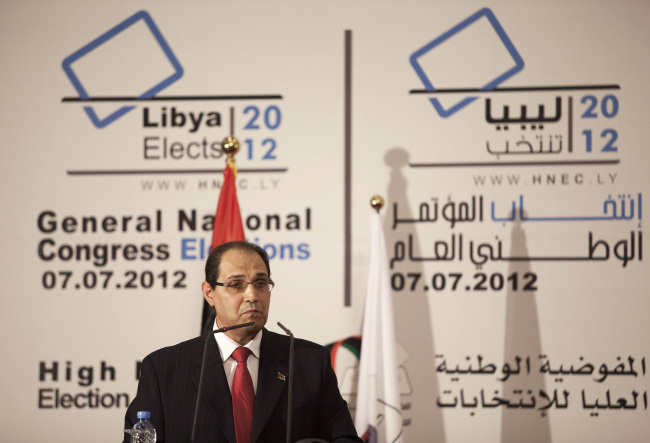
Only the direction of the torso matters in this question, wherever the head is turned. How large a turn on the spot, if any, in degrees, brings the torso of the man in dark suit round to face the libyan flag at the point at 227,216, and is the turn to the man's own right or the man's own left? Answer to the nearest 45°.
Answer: approximately 180°

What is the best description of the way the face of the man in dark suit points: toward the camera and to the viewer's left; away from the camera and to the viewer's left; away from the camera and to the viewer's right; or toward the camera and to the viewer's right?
toward the camera and to the viewer's right

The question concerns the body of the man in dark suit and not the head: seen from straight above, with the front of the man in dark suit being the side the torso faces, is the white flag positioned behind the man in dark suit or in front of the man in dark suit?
behind

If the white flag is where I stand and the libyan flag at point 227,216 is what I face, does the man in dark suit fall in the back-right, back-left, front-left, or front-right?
front-left

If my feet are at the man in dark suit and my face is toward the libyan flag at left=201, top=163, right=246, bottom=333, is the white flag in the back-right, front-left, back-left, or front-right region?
front-right

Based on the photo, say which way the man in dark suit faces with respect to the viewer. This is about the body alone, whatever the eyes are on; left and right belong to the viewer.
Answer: facing the viewer
